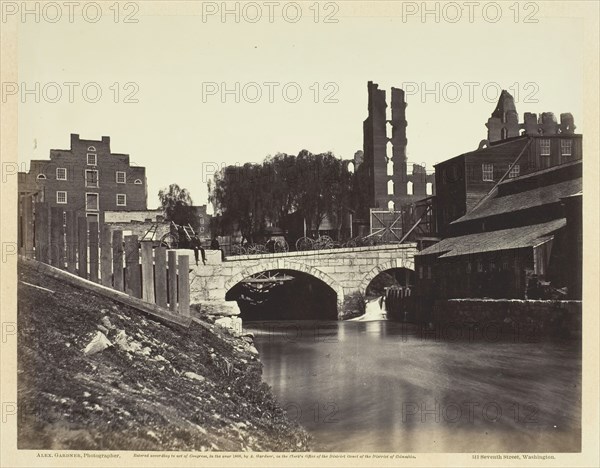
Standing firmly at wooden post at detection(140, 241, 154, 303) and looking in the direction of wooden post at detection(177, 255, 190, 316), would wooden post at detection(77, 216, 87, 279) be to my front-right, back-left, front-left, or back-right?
back-left

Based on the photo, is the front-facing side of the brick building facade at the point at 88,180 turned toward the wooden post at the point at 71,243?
yes

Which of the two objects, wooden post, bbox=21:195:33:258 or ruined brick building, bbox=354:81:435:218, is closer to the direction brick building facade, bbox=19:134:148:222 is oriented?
the wooden post

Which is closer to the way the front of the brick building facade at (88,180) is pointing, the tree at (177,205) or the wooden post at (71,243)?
the wooden post

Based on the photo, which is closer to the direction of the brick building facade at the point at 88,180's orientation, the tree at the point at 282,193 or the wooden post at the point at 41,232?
the wooden post

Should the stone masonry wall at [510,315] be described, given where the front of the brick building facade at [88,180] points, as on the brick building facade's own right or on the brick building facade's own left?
on the brick building facade's own left

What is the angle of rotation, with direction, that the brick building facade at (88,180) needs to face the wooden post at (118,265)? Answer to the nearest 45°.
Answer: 0° — it already faces it

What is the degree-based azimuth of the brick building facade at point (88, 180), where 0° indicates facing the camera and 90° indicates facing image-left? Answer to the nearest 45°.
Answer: approximately 0°
